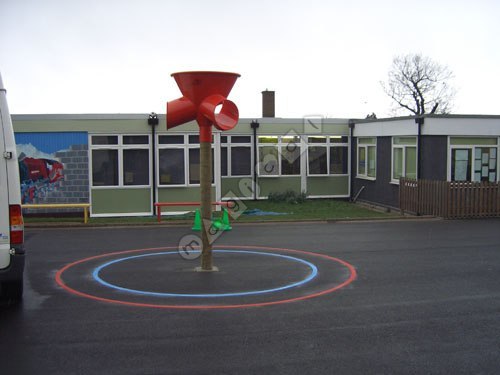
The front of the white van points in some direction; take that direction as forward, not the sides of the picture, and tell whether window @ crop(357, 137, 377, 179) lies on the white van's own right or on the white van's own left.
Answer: on the white van's own right

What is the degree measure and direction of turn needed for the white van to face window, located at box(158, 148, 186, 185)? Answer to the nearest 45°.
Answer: approximately 45° to its right

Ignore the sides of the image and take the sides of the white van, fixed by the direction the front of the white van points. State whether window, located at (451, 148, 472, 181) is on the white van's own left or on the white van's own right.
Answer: on the white van's own right

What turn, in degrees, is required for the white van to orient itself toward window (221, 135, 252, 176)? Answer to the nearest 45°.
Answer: approximately 45° to its right

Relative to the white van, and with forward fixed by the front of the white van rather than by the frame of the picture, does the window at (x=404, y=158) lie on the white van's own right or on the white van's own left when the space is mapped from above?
on the white van's own right

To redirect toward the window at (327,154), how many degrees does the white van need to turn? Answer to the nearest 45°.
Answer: approximately 45° to its right

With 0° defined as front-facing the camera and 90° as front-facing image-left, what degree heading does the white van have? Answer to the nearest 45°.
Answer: approximately 180°
